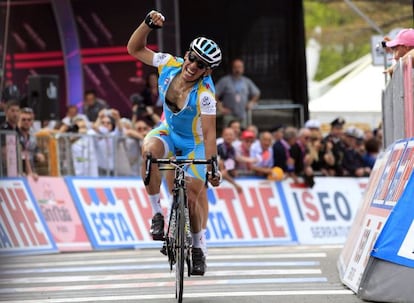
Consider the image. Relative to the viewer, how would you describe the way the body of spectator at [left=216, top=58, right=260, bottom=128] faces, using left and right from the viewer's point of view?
facing the viewer

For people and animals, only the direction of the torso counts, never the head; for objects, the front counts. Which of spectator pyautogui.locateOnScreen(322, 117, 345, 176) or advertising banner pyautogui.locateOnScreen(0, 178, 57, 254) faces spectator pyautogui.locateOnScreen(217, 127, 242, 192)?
spectator pyautogui.locateOnScreen(322, 117, 345, 176)

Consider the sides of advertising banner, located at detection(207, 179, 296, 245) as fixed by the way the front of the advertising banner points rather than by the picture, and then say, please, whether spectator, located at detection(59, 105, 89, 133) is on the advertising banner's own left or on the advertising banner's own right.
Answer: on the advertising banner's own right

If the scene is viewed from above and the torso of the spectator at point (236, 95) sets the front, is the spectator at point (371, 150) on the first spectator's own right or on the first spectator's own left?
on the first spectator's own left

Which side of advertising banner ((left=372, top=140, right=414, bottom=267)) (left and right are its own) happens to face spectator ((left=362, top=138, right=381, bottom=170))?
back

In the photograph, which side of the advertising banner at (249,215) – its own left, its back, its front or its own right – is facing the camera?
front

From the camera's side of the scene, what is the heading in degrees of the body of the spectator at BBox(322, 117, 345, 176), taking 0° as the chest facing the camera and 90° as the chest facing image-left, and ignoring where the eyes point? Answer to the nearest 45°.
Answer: approximately 45°

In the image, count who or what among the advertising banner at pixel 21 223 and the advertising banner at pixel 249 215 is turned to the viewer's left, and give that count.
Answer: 0

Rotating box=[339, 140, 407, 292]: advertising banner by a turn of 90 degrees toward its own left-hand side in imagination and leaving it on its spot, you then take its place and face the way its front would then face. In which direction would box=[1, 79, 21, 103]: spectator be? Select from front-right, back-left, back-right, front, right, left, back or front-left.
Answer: back

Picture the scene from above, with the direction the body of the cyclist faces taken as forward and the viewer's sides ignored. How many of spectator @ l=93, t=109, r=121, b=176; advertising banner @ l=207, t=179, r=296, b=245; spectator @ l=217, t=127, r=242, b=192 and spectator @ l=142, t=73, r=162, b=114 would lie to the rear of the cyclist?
4

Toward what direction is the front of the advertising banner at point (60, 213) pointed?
toward the camera
